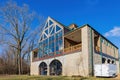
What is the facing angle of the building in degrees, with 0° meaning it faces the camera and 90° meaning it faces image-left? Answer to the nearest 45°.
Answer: approximately 45°
